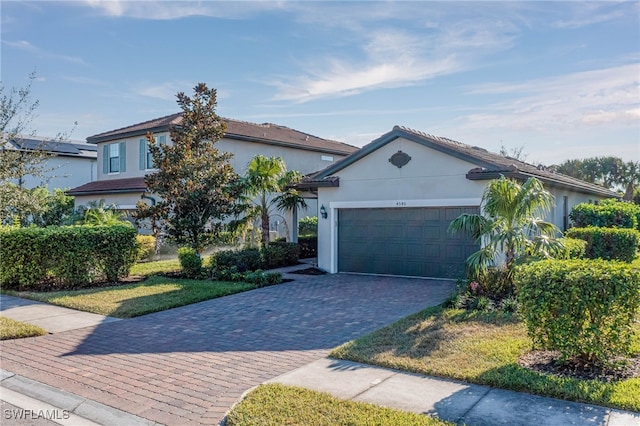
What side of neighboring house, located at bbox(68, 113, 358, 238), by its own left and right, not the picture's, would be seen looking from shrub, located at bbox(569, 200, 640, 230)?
left

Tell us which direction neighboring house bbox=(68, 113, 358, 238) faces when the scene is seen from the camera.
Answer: facing the viewer and to the left of the viewer

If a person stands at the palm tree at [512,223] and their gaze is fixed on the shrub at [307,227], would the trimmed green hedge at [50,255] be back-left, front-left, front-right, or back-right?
front-left

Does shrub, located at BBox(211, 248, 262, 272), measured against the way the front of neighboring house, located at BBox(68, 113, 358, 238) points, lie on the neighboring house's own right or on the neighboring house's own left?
on the neighboring house's own left

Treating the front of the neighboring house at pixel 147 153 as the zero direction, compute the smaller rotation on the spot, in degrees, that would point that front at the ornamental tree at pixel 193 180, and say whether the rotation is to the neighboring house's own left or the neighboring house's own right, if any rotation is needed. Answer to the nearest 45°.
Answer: approximately 45° to the neighboring house's own left

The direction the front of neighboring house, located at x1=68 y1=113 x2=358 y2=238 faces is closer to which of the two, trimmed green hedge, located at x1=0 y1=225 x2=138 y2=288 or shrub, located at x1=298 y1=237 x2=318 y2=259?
the trimmed green hedge

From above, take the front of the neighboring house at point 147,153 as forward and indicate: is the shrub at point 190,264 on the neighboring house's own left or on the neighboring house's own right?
on the neighboring house's own left

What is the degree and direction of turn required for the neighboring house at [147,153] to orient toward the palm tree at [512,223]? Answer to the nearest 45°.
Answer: approximately 90° to its left

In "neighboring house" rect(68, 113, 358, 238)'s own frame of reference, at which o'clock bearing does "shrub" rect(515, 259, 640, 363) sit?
The shrub is roughly at 10 o'clock from the neighboring house.

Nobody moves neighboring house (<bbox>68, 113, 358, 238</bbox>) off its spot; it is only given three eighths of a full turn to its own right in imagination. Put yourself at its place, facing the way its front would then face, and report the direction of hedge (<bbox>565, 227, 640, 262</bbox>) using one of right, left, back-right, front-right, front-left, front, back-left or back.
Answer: back-right
